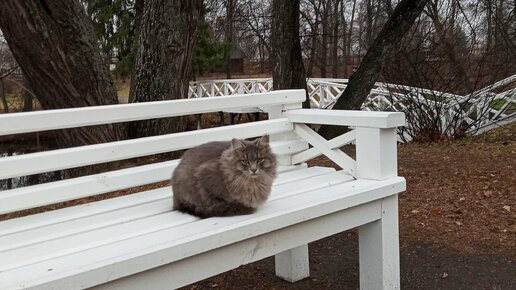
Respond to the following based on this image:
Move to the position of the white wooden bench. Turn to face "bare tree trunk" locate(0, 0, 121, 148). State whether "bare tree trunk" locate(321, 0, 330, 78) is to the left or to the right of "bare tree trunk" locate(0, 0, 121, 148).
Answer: right

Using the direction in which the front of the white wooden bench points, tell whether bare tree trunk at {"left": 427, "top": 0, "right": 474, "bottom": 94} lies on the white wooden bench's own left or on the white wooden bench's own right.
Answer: on the white wooden bench's own left

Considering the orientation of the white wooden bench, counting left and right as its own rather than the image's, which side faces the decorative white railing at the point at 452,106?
left

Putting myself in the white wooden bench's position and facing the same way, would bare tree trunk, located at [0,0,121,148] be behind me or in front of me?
behind

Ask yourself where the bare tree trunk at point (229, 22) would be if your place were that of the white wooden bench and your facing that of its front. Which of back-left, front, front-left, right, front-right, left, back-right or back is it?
back-left

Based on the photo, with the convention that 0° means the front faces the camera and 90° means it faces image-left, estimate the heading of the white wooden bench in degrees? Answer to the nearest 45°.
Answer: approximately 315°

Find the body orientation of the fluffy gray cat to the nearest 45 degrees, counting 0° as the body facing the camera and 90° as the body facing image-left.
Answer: approximately 315°

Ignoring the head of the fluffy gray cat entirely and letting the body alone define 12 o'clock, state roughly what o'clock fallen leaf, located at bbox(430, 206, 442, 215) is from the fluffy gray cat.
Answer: The fallen leaf is roughly at 9 o'clock from the fluffy gray cat.
